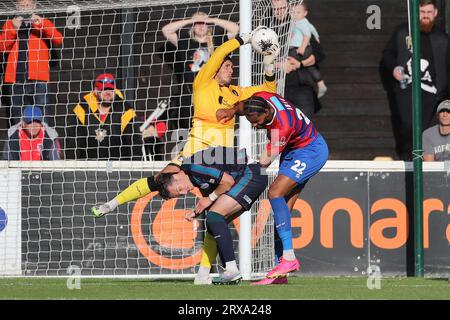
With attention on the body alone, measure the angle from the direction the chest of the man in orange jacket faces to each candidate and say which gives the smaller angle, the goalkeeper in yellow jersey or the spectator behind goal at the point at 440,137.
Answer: the goalkeeper in yellow jersey

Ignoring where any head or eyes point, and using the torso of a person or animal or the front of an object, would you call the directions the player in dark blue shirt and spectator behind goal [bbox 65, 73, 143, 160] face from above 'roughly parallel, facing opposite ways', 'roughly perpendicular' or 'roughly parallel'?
roughly perpendicular

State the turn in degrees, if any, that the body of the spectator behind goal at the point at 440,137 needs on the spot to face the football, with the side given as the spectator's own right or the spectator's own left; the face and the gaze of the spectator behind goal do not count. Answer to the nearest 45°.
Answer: approximately 45° to the spectator's own right

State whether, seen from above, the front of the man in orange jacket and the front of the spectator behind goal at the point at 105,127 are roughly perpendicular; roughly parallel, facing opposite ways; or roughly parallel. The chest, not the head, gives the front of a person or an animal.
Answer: roughly parallel

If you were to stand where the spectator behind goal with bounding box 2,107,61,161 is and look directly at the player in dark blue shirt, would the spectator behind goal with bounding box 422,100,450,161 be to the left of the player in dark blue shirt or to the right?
left

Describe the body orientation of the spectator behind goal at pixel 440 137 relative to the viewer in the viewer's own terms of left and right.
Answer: facing the viewer

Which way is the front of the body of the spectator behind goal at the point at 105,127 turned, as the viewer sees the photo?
toward the camera

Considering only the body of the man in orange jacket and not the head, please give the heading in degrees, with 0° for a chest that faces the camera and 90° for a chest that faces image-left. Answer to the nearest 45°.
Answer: approximately 0°

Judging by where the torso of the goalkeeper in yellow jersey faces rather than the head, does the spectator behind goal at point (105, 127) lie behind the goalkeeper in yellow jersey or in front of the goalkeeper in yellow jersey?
behind

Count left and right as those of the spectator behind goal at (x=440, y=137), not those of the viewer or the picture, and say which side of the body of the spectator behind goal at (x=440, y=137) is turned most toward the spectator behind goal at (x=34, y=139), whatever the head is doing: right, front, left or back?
right

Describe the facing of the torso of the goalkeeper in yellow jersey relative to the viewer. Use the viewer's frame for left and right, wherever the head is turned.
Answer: facing the viewer and to the right of the viewer

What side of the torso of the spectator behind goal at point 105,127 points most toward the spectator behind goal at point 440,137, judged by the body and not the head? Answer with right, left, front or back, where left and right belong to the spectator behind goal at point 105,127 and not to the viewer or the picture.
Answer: left

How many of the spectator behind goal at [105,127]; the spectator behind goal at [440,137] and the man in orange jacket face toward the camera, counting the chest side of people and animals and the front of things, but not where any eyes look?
3

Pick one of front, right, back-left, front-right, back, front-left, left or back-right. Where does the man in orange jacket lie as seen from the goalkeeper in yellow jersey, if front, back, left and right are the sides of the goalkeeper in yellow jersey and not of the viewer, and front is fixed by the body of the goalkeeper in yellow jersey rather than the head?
back
